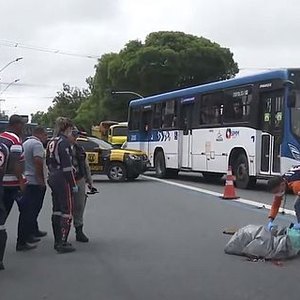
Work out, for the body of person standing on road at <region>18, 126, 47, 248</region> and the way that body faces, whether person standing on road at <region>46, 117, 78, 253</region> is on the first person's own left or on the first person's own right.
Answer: on the first person's own right

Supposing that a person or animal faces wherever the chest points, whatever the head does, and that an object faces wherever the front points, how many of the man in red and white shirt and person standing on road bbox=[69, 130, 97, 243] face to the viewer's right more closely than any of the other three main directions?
2

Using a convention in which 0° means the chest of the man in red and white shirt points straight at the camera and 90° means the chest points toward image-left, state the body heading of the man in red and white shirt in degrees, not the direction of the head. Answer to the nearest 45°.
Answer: approximately 270°

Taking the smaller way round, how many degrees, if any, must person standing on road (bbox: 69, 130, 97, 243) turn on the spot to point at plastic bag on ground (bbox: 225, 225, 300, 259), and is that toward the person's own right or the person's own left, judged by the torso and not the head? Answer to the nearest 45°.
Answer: approximately 45° to the person's own right

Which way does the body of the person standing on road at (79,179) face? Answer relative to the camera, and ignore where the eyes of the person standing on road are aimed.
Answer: to the viewer's right

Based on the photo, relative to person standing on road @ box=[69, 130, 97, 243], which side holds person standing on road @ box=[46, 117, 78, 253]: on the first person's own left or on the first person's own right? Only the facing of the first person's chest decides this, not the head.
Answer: on the first person's own right

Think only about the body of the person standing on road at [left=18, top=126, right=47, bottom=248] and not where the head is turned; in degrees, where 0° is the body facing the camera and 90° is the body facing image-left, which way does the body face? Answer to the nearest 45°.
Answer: approximately 270°
